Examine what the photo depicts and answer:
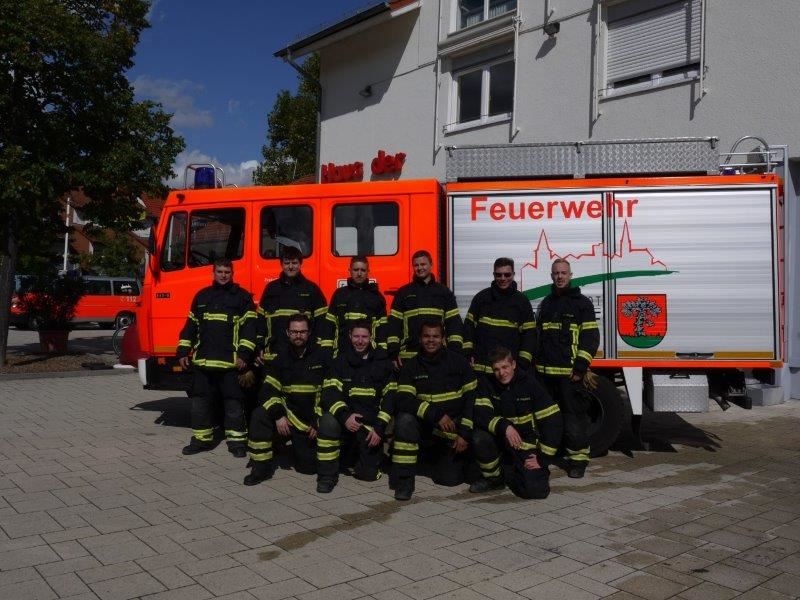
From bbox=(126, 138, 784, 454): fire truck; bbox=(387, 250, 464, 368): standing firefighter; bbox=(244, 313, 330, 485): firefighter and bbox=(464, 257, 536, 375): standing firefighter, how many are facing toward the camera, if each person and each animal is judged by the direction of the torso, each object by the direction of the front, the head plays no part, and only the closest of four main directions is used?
3

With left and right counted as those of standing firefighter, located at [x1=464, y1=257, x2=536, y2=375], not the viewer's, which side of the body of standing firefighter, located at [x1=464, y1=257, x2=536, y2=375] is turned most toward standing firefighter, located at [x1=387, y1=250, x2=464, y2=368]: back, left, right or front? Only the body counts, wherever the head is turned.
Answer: right

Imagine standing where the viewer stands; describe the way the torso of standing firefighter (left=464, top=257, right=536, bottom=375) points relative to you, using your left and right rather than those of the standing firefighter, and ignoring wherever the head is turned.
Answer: facing the viewer

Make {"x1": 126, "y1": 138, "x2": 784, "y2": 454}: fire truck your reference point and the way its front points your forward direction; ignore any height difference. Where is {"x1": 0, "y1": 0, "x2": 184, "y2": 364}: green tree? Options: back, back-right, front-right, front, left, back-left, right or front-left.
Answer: front-right

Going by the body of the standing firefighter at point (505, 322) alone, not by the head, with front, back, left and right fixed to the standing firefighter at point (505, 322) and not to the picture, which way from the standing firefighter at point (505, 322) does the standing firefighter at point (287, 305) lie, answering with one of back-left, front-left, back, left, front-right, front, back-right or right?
right

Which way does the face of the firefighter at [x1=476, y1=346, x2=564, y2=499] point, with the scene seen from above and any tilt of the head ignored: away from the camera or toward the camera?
toward the camera

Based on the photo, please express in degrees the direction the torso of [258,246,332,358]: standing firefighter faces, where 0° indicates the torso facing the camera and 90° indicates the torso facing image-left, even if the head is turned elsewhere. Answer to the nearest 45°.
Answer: approximately 0°

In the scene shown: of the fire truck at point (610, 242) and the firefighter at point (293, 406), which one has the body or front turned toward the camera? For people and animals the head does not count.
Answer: the firefighter

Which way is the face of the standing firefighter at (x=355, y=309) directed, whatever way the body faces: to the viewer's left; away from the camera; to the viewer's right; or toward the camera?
toward the camera

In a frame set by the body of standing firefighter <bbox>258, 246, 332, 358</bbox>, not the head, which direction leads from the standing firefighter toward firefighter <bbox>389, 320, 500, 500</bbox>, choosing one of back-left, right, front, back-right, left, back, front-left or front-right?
front-left

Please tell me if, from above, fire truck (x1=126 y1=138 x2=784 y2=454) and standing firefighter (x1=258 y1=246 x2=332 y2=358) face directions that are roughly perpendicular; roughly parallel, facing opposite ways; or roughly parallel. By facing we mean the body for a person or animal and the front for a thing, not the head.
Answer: roughly perpendicular

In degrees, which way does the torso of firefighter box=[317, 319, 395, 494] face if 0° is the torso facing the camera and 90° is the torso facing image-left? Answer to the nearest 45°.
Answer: approximately 0°

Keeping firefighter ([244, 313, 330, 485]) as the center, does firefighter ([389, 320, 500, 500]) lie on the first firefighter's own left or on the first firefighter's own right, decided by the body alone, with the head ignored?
on the first firefighter's own left

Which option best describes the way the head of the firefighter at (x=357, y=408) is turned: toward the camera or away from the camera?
toward the camera

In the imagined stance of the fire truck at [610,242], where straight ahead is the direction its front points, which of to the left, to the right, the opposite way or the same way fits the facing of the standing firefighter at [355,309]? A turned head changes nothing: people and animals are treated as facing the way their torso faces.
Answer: to the left

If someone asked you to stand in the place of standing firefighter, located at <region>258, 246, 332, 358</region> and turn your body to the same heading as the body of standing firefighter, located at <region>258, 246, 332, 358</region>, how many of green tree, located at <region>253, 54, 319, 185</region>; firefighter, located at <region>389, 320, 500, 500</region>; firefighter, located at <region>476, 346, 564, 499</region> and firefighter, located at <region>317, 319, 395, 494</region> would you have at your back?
1

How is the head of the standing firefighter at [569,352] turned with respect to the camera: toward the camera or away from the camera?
toward the camera

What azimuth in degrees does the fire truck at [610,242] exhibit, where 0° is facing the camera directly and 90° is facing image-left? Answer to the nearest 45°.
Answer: approximately 90°

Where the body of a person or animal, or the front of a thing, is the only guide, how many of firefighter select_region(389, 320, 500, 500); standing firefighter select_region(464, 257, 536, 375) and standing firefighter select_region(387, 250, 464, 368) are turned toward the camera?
3

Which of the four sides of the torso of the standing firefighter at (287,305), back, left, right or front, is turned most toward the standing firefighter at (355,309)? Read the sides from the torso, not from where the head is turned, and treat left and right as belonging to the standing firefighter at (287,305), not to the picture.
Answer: left

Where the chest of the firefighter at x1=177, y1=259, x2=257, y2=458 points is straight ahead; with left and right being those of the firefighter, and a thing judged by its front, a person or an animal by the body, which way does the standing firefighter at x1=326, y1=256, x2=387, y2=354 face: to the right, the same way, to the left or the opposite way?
the same way

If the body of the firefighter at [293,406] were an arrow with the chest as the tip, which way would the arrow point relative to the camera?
toward the camera

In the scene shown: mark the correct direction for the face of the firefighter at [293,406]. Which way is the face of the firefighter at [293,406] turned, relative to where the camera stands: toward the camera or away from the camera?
toward the camera

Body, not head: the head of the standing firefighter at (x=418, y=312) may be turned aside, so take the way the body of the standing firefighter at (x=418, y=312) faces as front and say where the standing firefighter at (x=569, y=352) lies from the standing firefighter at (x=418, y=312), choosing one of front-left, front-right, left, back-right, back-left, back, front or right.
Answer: left
